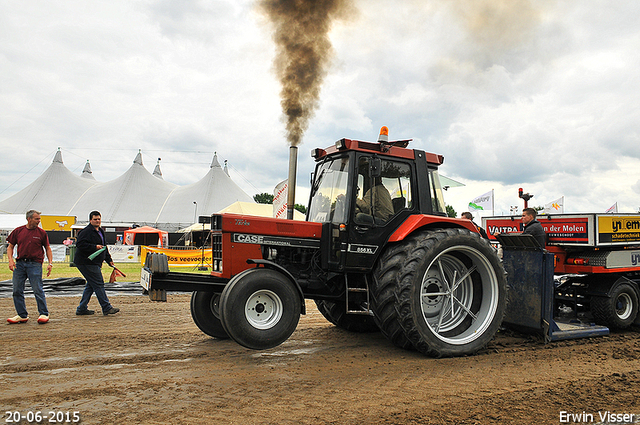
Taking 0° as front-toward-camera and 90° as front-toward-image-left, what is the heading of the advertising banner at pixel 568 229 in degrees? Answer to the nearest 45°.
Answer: approximately 0°

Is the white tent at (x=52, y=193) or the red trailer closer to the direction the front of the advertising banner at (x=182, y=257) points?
the red trailer

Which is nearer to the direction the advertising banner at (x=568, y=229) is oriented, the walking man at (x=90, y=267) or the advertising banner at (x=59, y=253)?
the walking man

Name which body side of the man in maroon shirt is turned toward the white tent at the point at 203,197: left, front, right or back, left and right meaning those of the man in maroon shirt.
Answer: back

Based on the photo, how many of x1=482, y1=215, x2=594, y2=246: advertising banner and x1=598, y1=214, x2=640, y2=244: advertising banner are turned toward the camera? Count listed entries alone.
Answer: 2

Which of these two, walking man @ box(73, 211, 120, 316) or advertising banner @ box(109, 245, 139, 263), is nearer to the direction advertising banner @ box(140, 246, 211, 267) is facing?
the walking man
